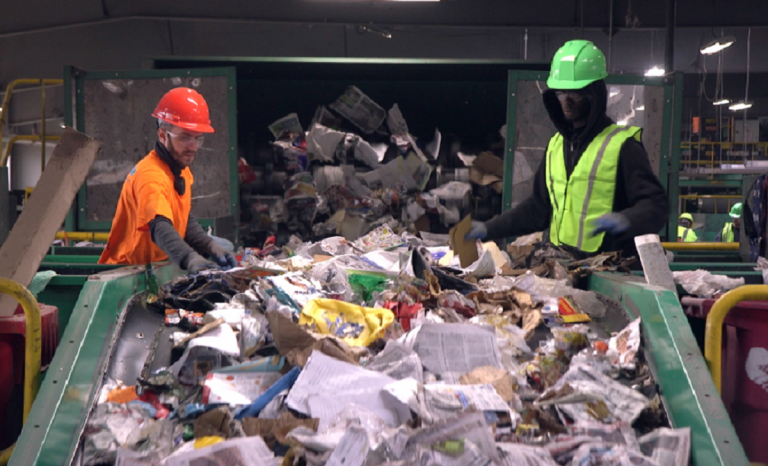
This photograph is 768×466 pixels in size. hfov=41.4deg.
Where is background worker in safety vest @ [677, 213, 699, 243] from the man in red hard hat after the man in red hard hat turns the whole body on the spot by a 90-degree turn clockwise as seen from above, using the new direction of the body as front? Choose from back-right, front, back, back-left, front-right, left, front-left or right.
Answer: back

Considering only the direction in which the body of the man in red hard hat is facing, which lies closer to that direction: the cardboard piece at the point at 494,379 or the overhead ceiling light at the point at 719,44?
the cardboard piece

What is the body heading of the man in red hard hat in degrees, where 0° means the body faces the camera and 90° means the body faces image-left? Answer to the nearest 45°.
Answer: approximately 315°

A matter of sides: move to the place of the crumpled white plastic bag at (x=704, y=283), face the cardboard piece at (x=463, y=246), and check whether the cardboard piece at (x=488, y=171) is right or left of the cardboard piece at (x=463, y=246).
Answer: right

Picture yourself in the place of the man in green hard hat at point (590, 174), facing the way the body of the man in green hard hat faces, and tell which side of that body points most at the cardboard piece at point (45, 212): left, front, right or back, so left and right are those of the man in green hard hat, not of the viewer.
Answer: front

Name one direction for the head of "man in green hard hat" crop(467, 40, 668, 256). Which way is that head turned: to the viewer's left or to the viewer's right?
to the viewer's left

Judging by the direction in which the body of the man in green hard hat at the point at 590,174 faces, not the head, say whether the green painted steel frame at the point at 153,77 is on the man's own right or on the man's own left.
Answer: on the man's own right

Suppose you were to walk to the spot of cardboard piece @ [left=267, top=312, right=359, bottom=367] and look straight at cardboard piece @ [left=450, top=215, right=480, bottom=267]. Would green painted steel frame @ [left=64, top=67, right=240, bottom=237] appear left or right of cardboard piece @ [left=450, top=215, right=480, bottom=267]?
left

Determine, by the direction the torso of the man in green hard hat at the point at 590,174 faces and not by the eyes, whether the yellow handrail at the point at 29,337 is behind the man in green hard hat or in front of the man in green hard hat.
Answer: in front

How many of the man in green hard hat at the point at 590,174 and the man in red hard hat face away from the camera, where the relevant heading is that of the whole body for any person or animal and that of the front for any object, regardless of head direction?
0

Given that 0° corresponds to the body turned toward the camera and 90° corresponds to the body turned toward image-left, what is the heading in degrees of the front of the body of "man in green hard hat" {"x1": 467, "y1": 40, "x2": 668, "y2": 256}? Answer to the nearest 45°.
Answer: approximately 45°
